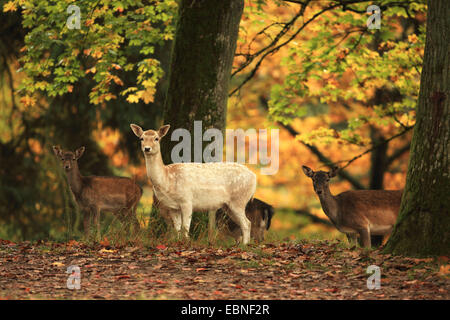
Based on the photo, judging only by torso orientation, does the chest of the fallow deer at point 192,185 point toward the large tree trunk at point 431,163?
no

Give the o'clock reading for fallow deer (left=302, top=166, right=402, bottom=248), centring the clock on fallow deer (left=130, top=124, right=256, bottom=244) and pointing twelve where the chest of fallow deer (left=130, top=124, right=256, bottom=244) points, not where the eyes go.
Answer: fallow deer (left=302, top=166, right=402, bottom=248) is roughly at 5 o'clock from fallow deer (left=130, top=124, right=256, bottom=244).

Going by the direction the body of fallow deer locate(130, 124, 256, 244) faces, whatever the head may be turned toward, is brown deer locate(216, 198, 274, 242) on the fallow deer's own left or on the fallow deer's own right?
on the fallow deer's own right

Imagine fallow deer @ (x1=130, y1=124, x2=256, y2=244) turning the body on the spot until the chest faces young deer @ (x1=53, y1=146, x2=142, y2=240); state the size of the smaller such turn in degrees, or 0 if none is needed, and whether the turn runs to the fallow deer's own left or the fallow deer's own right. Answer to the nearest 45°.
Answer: approximately 45° to the fallow deer's own right

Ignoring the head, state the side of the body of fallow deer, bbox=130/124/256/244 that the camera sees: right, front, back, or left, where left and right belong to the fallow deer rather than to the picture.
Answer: left
